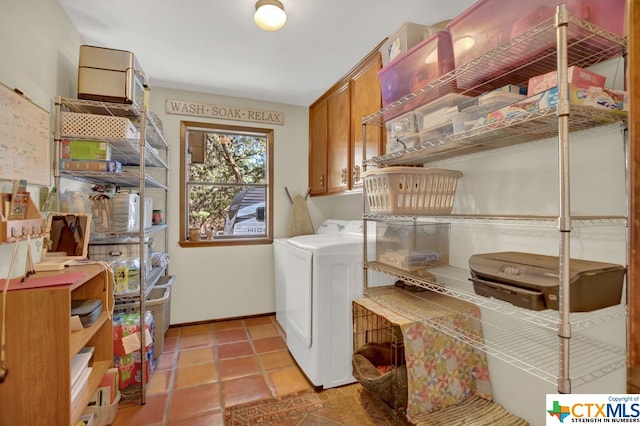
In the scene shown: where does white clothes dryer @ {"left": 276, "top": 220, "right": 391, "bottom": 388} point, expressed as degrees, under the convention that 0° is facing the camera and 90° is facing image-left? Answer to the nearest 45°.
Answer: approximately 45°

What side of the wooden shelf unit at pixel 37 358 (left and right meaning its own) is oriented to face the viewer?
right

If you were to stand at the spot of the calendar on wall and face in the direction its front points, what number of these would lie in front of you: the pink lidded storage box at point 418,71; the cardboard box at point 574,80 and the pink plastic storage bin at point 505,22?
3

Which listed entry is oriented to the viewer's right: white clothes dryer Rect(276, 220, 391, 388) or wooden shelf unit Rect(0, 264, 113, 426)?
the wooden shelf unit

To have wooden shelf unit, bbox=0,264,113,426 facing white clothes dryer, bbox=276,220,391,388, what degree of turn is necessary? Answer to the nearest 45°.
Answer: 0° — it already faces it

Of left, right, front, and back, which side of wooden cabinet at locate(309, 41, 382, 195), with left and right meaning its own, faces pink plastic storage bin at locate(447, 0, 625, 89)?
left

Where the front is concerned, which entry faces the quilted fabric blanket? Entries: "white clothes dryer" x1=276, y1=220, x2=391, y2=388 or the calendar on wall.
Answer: the calendar on wall

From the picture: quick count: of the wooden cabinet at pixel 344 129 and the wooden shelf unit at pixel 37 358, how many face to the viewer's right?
1

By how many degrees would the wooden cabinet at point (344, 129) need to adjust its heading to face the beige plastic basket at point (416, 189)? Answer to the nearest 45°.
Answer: approximately 45° to its left

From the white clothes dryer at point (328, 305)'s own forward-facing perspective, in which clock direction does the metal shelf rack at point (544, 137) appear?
The metal shelf rack is roughly at 9 o'clock from the white clothes dryer.

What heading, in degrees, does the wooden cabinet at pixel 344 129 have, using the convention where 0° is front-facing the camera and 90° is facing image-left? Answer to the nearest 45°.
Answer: approximately 45°
